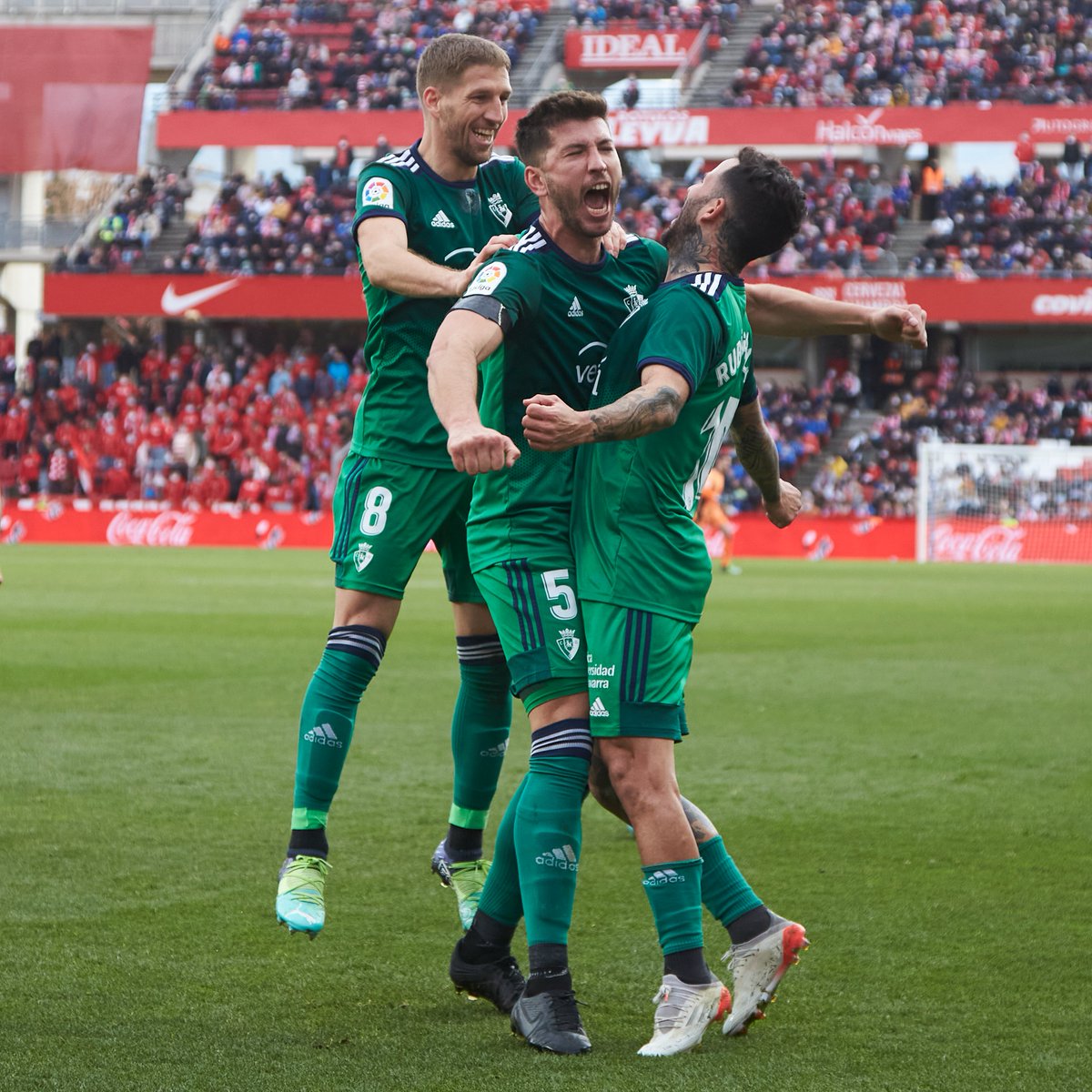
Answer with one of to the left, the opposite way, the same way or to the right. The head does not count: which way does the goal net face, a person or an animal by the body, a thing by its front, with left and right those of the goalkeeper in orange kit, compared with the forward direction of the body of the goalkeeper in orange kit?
to the right

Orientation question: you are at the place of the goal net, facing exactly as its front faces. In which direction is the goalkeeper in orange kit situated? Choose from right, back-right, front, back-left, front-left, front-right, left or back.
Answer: front-right

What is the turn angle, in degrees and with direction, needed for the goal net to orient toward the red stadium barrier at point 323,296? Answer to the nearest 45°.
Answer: approximately 90° to its right

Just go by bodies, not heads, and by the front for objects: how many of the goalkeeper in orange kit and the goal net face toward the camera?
1

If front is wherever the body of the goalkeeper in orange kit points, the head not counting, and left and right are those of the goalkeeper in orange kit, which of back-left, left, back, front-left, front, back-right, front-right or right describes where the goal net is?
front-left
